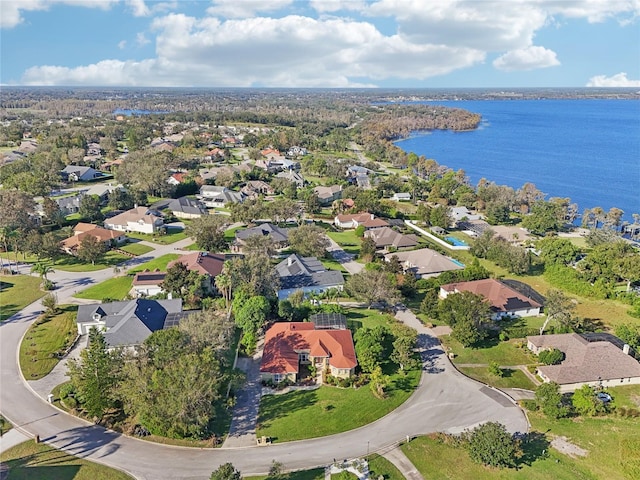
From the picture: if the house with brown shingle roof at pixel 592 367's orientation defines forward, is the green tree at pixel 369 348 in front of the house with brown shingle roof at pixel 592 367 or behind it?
in front

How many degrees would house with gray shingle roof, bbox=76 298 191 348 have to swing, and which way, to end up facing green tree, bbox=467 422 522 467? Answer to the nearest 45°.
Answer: approximately 90° to its left

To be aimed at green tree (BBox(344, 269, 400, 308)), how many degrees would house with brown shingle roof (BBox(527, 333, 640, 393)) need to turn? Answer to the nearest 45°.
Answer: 0° — it already faces it

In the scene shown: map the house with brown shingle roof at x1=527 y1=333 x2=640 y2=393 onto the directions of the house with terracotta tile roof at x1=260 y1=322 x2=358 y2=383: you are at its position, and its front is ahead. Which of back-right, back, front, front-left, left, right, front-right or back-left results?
left

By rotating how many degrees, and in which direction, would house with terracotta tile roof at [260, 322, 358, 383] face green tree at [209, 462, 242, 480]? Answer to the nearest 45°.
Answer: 0° — it already faces it

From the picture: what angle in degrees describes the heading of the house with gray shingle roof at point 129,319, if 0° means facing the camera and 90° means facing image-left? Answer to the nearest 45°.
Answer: approximately 45°

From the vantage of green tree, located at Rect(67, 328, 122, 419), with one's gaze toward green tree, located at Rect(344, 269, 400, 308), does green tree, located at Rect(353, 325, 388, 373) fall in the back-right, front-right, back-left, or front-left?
front-right

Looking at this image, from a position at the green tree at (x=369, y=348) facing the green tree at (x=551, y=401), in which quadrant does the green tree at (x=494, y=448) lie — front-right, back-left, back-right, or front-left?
front-right

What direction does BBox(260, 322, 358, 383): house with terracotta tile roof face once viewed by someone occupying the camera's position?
facing the viewer

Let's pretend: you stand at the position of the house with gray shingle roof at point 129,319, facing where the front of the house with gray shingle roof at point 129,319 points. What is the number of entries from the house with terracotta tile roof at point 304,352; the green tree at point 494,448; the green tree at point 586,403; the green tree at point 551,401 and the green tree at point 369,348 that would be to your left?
5

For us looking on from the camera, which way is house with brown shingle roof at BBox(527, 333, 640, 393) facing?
facing to the left of the viewer

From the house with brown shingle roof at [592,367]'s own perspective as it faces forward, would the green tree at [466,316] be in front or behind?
in front

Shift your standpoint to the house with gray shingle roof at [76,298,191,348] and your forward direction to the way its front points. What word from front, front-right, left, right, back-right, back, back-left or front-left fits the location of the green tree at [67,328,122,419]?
front-left
